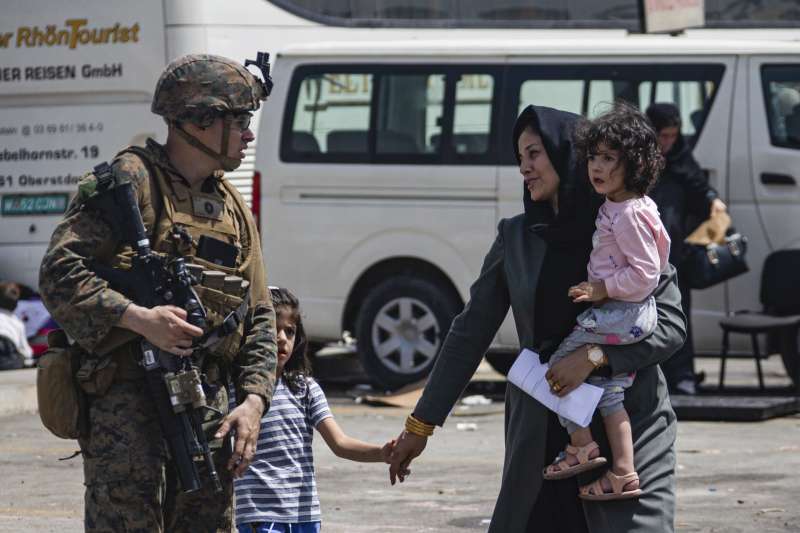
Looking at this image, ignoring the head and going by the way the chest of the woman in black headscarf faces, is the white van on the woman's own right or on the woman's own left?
on the woman's own right

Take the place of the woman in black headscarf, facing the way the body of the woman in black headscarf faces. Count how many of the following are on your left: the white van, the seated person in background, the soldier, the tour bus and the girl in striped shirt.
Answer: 0

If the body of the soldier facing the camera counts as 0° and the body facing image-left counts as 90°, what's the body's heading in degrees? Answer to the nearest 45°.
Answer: approximately 315°

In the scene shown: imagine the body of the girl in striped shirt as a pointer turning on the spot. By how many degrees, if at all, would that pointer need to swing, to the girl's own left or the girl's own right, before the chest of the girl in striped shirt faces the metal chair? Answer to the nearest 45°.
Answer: approximately 180°

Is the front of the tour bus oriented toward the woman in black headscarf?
no

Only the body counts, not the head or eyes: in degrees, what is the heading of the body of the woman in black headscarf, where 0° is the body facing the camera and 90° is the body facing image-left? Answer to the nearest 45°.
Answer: approximately 45°

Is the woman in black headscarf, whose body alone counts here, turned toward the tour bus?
no

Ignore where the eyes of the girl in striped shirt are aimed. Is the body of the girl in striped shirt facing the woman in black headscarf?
no

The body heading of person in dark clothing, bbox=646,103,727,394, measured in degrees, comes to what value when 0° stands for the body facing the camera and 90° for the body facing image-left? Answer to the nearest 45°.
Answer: approximately 45°

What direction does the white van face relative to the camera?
to the viewer's right

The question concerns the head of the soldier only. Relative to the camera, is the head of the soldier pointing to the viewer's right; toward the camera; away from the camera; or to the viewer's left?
to the viewer's right

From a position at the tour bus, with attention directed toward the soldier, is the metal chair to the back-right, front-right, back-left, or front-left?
front-left

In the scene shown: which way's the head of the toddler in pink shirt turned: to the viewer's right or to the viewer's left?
to the viewer's left

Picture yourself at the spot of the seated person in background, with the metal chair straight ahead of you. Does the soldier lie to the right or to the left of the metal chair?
right

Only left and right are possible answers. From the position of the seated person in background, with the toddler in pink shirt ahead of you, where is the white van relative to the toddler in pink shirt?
left
